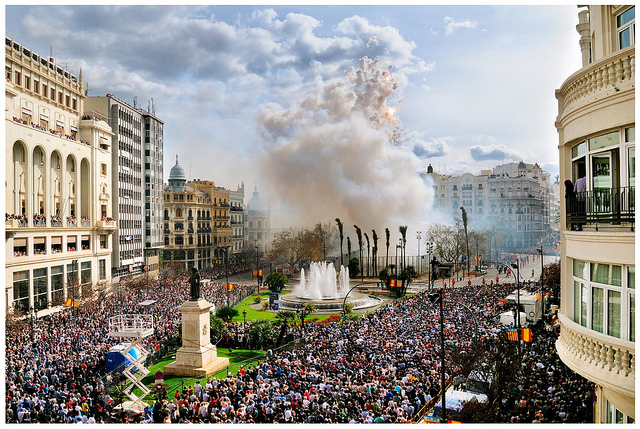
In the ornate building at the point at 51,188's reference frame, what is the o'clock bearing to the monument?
The monument is roughly at 1 o'clock from the ornate building.

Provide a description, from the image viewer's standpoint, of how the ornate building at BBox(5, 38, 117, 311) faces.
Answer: facing the viewer and to the right of the viewer

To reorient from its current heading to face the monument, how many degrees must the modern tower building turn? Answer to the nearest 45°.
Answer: approximately 45° to its right

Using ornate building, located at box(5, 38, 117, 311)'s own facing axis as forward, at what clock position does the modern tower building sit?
The modern tower building is roughly at 8 o'clock from the ornate building.

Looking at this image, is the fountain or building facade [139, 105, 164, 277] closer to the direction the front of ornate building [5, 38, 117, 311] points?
the fountain

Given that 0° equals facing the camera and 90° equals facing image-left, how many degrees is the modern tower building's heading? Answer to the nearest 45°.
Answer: approximately 315°

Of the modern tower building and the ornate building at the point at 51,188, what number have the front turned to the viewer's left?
0

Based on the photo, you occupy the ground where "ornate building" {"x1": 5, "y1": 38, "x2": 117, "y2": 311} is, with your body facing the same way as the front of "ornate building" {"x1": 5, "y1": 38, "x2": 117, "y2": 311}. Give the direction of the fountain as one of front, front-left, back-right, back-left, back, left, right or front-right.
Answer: front-left

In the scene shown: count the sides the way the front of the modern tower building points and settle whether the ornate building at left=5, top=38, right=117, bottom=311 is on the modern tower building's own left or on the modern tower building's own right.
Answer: on the modern tower building's own right

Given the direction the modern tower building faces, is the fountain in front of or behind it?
in front
